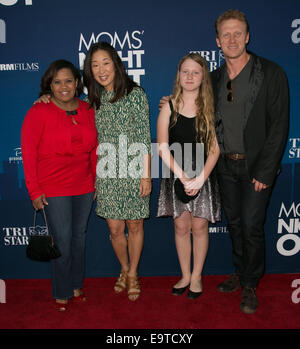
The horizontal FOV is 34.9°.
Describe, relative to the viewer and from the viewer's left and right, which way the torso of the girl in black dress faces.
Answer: facing the viewer

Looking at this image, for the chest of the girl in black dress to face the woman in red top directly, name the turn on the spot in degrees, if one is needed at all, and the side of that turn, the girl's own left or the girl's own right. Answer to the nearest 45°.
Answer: approximately 90° to the girl's own right
